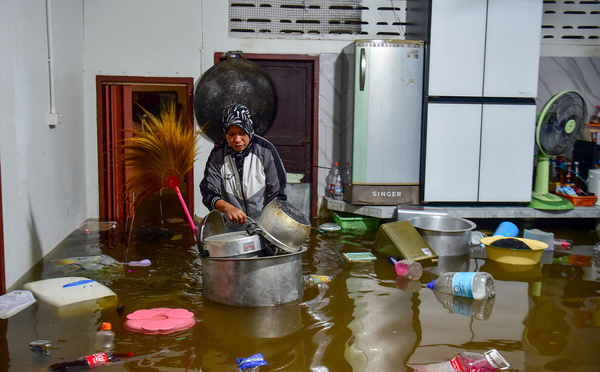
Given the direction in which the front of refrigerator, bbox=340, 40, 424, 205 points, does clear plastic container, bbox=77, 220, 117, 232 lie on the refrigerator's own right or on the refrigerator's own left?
on the refrigerator's own right

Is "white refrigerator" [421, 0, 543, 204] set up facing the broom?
no

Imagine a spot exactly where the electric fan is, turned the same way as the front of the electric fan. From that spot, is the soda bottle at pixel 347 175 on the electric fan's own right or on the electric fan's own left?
on the electric fan's own right

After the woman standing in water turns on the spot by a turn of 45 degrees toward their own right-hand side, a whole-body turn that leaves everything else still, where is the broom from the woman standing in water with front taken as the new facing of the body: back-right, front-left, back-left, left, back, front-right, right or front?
right

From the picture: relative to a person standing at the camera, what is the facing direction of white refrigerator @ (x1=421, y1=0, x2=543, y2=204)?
facing the viewer

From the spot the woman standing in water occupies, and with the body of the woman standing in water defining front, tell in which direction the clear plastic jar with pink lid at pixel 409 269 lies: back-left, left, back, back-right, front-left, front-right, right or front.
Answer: left

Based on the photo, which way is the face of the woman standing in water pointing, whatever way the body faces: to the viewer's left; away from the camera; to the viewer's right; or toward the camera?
toward the camera

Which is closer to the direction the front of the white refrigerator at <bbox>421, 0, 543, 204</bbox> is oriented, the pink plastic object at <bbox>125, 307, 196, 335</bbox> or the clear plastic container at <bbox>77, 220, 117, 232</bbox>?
the pink plastic object

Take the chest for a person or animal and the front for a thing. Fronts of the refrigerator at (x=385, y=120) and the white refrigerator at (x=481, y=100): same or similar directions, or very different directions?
same or similar directions

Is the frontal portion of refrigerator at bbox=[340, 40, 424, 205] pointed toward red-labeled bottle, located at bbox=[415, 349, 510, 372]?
yes

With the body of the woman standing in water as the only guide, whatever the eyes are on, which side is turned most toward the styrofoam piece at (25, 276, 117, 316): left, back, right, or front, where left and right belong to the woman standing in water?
front

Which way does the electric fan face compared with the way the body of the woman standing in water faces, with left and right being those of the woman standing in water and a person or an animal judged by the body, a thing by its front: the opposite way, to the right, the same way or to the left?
the same way

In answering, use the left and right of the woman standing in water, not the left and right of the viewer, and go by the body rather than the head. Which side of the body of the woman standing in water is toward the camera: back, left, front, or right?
front

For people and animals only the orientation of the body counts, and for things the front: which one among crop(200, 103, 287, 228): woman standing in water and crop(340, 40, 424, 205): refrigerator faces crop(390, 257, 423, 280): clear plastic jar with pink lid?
the refrigerator
